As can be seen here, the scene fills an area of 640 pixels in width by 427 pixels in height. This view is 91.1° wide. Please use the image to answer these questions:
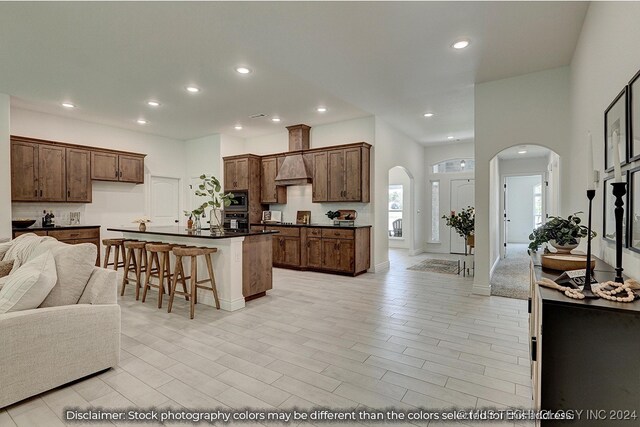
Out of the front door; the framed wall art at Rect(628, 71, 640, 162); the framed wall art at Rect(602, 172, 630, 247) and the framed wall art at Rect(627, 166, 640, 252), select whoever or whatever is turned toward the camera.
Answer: the front door

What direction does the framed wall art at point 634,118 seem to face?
to the viewer's left

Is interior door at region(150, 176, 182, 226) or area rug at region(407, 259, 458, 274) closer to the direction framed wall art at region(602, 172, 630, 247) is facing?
the interior door

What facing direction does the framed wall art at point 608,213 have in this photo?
to the viewer's left

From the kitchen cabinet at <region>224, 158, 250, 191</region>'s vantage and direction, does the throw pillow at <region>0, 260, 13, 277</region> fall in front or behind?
in front

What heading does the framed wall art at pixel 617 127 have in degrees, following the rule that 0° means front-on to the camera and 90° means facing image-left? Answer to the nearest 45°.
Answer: approximately 90°

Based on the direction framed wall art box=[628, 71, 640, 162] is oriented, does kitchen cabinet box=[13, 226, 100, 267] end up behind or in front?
in front

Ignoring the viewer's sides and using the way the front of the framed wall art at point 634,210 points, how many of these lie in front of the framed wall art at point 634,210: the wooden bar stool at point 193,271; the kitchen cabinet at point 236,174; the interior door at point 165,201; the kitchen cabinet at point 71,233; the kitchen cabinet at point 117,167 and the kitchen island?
6

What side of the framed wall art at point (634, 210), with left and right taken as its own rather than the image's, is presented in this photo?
left

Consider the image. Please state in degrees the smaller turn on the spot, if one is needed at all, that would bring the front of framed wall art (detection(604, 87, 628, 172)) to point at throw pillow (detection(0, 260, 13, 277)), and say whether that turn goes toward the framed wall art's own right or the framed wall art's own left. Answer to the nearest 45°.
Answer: approximately 45° to the framed wall art's own left

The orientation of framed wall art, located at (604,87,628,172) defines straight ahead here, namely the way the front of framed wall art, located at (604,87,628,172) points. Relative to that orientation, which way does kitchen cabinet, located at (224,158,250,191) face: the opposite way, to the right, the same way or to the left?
to the left
